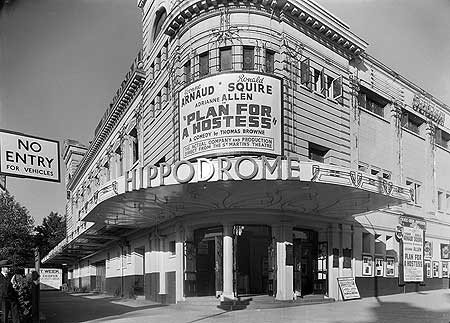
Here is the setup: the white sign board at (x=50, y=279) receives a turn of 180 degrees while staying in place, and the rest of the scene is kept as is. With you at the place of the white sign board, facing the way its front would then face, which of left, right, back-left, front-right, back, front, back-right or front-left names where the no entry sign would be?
back

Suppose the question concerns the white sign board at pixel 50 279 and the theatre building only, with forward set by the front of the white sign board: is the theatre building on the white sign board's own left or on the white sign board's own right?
on the white sign board's own left

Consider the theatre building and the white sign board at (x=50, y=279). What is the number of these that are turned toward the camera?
2

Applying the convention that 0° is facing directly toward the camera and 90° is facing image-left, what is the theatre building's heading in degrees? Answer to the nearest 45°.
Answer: approximately 0°

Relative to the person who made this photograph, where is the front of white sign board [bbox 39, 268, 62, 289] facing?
facing the viewer

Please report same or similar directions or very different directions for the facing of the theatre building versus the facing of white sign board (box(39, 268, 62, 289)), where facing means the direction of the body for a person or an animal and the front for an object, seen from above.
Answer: same or similar directions

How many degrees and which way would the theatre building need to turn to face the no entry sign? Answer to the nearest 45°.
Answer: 0° — it already faces it

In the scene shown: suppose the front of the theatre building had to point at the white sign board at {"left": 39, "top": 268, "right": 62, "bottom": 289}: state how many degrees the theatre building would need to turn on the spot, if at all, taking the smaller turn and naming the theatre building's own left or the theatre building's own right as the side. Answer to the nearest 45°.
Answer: approximately 90° to the theatre building's own right
